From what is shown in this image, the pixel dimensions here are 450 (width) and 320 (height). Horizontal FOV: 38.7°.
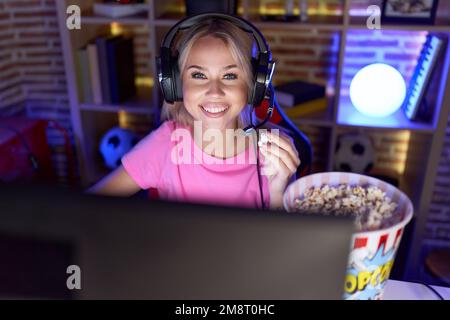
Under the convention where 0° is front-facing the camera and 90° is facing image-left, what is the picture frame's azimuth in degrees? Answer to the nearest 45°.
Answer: approximately 0°

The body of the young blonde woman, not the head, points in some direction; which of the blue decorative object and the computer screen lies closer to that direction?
the computer screen

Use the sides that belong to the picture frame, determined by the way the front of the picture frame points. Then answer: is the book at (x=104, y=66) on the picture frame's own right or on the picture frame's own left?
on the picture frame's own right

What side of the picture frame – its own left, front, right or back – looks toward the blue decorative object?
right

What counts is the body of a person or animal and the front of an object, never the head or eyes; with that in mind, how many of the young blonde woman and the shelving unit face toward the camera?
2
